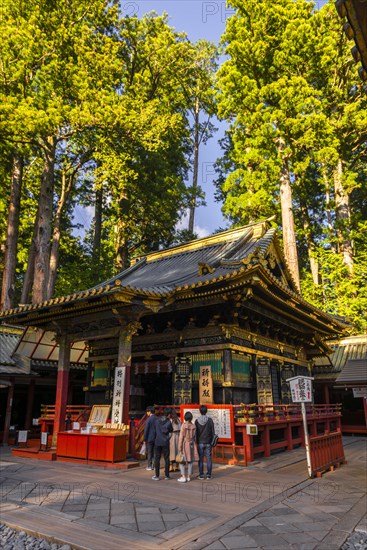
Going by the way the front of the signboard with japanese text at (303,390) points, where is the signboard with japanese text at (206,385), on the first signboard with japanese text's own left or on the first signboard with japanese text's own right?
on the first signboard with japanese text's own right

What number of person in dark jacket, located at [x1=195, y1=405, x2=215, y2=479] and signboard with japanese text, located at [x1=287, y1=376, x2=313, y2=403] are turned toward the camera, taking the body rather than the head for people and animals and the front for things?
1

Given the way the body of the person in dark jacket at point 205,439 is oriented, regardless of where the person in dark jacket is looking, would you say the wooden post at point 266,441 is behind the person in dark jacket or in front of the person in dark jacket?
in front

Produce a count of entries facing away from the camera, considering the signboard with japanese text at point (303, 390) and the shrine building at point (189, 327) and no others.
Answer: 0

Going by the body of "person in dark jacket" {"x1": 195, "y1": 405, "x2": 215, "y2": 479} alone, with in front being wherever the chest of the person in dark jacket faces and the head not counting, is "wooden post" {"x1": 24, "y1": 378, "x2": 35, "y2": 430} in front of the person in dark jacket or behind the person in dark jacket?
in front

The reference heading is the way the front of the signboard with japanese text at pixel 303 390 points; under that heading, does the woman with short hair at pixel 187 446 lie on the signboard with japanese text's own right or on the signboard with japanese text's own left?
on the signboard with japanese text's own right

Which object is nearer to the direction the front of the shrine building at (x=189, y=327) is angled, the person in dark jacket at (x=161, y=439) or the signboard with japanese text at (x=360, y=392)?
the person in dark jacket

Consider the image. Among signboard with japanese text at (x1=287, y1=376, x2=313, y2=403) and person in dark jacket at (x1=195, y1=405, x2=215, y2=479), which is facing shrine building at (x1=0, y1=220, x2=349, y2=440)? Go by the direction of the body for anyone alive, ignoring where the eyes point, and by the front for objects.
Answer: the person in dark jacket

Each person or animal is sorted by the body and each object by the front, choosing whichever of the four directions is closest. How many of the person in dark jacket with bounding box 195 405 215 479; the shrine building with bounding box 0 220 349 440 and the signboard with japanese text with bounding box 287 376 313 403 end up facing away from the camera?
1

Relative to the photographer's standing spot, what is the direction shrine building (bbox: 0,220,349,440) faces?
facing the viewer and to the left of the viewer

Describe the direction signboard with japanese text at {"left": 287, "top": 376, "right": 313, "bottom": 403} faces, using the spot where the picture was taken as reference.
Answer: facing the viewer

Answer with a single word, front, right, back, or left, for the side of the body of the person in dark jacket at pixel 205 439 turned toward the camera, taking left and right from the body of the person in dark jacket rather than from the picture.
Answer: back
